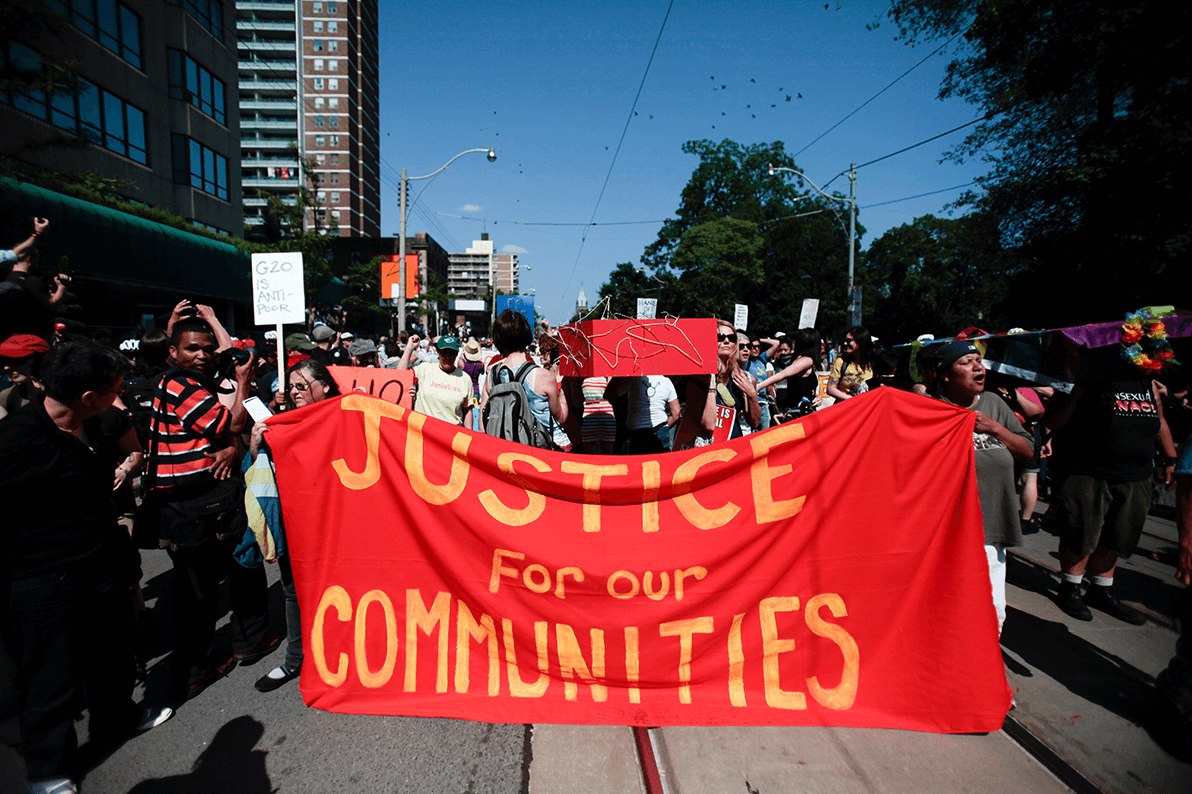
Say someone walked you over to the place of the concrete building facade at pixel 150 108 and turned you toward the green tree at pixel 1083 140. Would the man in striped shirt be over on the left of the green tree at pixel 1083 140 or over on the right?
right

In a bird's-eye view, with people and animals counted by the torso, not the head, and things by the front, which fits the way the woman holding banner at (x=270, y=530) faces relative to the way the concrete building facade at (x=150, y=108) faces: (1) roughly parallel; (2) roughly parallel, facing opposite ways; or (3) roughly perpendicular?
roughly perpendicular

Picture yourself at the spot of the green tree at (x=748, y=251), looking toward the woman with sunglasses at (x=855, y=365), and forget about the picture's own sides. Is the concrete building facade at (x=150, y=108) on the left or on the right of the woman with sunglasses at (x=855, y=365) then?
right

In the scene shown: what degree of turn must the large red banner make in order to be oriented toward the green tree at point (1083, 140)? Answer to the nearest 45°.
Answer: approximately 135° to its left

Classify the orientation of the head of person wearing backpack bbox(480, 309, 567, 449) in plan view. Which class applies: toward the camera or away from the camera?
away from the camera

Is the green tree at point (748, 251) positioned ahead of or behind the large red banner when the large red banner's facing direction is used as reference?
behind

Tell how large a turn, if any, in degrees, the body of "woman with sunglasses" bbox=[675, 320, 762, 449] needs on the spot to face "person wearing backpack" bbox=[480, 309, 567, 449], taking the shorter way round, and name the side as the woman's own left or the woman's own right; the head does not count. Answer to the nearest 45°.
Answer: approximately 45° to the woman's own right

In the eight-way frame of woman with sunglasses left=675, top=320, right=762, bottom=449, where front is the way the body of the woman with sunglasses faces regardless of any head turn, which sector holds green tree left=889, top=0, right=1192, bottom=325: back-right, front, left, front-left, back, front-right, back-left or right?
back-left

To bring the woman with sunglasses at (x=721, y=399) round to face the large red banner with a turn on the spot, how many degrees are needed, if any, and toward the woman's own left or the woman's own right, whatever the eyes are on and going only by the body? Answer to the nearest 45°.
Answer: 0° — they already face it

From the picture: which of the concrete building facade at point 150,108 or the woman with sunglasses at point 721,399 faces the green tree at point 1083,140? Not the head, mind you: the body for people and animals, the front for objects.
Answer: the concrete building facade

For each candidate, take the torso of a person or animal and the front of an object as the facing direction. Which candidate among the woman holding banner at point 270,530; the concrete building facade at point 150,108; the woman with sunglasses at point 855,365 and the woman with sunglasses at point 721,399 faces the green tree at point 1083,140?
the concrete building facade

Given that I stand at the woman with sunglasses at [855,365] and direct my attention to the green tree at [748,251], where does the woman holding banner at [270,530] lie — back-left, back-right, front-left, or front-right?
back-left

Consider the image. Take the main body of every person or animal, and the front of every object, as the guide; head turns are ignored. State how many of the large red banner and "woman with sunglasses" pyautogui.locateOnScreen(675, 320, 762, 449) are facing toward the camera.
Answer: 2

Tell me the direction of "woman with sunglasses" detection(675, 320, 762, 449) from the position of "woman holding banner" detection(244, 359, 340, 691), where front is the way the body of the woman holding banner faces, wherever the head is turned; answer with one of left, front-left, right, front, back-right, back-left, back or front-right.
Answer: back-left

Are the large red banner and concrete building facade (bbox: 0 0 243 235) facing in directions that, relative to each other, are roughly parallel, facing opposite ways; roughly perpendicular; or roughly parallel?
roughly perpendicular
